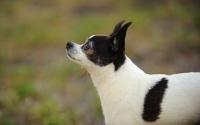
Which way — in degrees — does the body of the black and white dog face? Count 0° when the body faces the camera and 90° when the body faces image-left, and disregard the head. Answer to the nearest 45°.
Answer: approximately 90°
